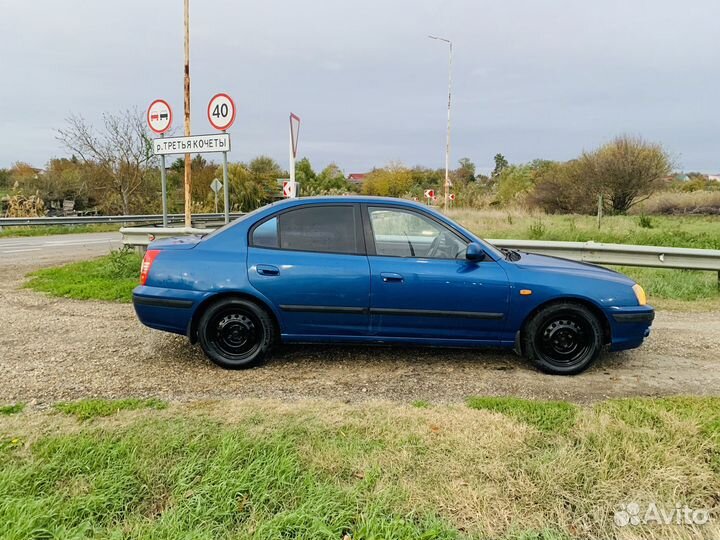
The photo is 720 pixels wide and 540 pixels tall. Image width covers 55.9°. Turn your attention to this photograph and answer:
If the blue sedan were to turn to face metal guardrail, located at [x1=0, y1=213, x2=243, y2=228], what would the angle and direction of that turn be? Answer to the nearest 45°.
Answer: approximately 135° to its left

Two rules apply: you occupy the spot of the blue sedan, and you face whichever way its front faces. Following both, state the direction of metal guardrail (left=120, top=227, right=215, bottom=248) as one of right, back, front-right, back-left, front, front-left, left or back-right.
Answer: back-left

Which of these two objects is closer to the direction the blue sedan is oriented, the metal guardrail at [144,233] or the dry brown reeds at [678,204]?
the dry brown reeds

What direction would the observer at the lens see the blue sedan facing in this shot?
facing to the right of the viewer

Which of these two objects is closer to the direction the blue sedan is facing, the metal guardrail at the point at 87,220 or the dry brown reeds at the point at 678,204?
the dry brown reeds

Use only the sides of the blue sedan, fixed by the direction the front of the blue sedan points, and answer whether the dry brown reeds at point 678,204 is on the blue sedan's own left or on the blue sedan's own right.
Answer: on the blue sedan's own left

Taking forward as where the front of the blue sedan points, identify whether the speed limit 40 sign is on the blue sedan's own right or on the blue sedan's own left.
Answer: on the blue sedan's own left
